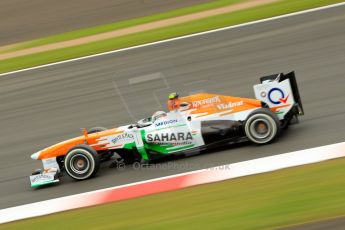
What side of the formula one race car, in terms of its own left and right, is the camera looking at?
left
